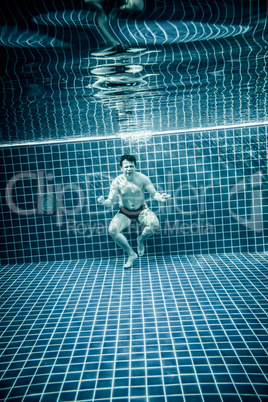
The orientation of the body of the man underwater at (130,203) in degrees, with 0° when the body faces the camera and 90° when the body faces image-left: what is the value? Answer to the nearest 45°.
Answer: approximately 0°
